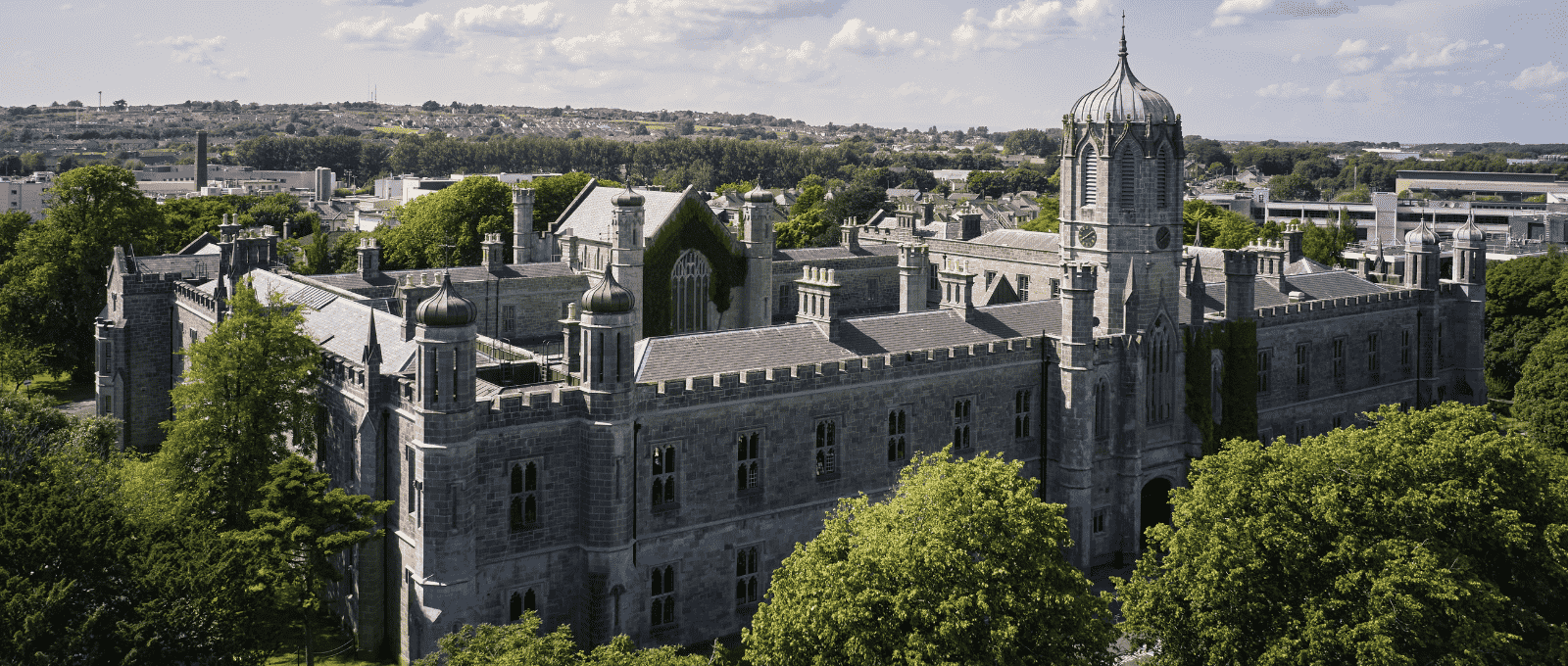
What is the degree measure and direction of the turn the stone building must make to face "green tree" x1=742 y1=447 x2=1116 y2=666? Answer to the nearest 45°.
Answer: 0° — it already faces it

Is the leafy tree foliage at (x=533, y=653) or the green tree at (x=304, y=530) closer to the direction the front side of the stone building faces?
the leafy tree foliage

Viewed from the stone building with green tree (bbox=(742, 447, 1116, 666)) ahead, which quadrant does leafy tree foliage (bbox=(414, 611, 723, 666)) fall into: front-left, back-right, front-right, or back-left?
front-right
